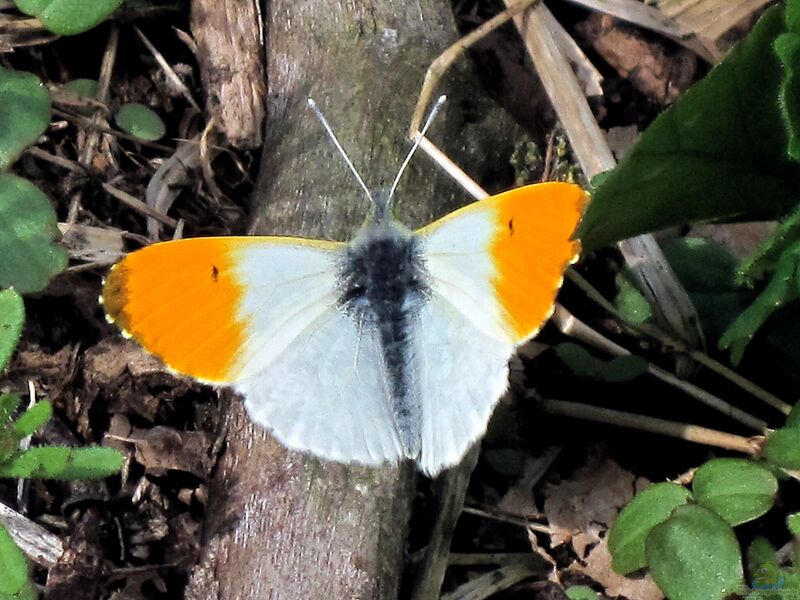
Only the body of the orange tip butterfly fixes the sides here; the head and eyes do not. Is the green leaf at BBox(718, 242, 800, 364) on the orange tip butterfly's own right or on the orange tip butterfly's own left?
on the orange tip butterfly's own right

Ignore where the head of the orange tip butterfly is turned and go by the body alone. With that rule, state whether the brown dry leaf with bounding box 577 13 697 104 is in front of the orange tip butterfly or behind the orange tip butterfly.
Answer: in front

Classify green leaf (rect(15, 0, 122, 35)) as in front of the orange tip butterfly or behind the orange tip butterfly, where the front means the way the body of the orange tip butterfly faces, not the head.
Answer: in front

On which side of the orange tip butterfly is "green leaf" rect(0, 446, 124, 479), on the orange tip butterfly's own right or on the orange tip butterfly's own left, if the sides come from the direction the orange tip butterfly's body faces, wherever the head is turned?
on the orange tip butterfly's own left

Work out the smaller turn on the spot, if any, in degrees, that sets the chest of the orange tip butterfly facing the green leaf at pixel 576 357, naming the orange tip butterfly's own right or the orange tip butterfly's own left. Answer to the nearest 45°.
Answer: approximately 45° to the orange tip butterfly's own right

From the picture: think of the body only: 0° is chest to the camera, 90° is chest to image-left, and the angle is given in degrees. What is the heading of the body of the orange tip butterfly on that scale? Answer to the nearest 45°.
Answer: approximately 180°

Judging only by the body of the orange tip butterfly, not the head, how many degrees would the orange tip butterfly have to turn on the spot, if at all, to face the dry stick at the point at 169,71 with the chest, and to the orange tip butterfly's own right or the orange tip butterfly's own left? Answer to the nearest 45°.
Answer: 0° — it already faces it

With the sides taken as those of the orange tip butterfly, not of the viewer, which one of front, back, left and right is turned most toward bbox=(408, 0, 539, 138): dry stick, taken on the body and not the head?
front

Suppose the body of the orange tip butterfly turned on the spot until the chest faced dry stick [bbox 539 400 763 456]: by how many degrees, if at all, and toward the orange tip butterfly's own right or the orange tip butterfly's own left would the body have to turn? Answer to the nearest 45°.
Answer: approximately 90° to the orange tip butterfly's own right

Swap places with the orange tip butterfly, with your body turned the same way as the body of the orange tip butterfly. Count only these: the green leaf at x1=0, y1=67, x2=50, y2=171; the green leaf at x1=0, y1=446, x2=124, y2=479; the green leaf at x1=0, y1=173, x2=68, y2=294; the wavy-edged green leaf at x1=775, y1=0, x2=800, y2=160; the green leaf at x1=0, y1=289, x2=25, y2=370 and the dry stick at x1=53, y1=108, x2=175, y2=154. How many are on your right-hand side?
1

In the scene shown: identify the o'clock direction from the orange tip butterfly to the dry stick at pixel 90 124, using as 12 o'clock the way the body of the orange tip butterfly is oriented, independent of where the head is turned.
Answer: The dry stick is roughly at 11 o'clock from the orange tip butterfly.

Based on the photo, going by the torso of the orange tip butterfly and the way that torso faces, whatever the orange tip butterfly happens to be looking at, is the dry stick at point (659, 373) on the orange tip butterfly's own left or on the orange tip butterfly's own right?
on the orange tip butterfly's own right

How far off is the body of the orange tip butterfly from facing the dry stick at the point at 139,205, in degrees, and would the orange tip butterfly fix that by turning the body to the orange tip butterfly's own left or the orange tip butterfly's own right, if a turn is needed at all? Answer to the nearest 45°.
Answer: approximately 45° to the orange tip butterfly's own left

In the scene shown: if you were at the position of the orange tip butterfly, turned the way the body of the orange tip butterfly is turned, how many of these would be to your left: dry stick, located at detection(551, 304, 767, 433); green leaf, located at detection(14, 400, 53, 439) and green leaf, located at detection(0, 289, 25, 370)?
2

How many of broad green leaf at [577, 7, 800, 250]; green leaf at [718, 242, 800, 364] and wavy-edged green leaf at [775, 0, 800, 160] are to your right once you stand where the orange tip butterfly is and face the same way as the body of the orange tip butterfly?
3

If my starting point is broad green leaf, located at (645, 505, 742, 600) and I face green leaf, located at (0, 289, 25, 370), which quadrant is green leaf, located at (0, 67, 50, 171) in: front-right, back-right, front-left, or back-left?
front-right

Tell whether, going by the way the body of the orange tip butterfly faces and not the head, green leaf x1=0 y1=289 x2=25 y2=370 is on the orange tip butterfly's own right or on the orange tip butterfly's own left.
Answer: on the orange tip butterfly's own left

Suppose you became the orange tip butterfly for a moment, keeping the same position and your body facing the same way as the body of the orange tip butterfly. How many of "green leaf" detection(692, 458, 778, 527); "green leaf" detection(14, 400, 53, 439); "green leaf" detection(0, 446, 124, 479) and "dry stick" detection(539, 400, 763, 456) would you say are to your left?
2

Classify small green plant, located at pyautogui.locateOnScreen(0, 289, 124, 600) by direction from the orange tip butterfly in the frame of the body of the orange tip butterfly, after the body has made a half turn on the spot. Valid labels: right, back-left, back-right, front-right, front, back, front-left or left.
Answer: right

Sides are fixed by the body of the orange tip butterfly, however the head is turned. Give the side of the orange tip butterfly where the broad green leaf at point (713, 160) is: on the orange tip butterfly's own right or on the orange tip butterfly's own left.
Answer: on the orange tip butterfly's own right
